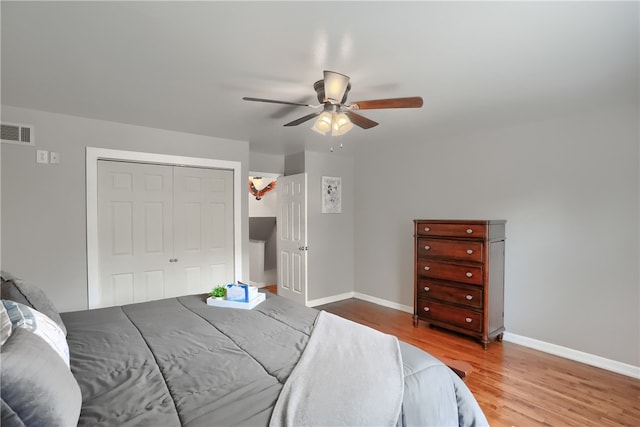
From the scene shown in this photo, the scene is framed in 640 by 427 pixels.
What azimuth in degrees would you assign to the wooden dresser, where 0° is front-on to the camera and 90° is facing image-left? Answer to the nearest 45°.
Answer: approximately 45°

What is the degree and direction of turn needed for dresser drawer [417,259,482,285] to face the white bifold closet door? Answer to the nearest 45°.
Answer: approximately 45° to its right

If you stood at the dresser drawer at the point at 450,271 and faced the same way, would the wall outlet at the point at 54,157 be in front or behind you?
in front

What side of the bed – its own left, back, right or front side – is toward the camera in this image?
right

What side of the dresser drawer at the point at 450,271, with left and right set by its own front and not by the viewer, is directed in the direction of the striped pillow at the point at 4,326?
front

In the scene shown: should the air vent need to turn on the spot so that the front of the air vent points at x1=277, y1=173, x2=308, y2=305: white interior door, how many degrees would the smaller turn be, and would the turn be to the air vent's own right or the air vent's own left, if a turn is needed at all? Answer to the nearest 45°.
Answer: approximately 90° to the air vent's own left

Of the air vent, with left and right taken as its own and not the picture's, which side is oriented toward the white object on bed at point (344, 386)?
front

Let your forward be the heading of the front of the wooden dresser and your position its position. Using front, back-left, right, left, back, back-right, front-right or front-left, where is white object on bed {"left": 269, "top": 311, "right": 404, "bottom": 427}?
front-left
